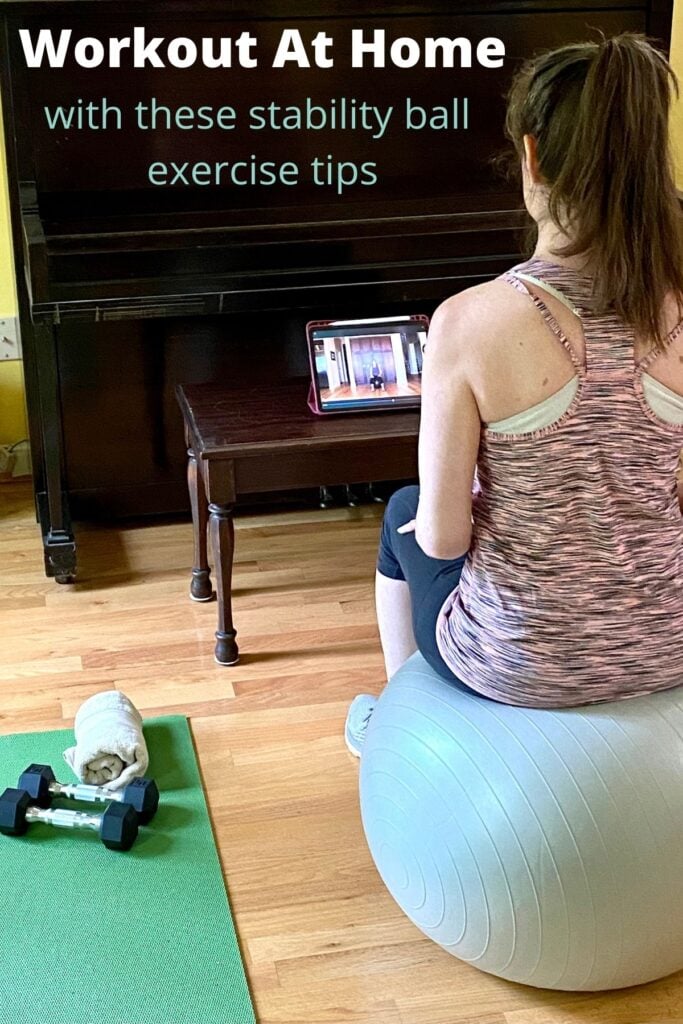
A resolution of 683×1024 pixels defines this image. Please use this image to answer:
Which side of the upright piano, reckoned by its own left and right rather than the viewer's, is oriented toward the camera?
front

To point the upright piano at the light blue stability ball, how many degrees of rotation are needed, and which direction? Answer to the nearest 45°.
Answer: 0° — it already faces it

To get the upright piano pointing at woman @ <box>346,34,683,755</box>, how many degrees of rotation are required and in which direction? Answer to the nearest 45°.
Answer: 0° — it already faces them

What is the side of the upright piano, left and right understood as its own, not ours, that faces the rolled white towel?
front

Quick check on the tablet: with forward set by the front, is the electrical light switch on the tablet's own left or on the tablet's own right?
on the tablet's own right

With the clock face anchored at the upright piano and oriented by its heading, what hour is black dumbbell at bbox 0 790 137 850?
The black dumbbell is roughly at 12 o'clock from the upright piano.

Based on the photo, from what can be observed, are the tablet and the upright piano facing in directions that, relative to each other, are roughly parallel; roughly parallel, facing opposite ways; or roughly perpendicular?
roughly parallel

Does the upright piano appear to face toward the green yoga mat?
yes

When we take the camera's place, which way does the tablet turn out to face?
facing the viewer

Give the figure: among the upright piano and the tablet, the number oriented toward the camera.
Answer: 2

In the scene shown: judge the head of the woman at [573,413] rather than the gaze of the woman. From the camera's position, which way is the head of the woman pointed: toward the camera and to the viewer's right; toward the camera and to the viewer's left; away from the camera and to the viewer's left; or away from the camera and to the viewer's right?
away from the camera and to the viewer's left

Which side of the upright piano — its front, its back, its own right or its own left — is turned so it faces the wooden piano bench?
front

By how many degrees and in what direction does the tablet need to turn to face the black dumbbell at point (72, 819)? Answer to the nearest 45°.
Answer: approximately 45° to its right
